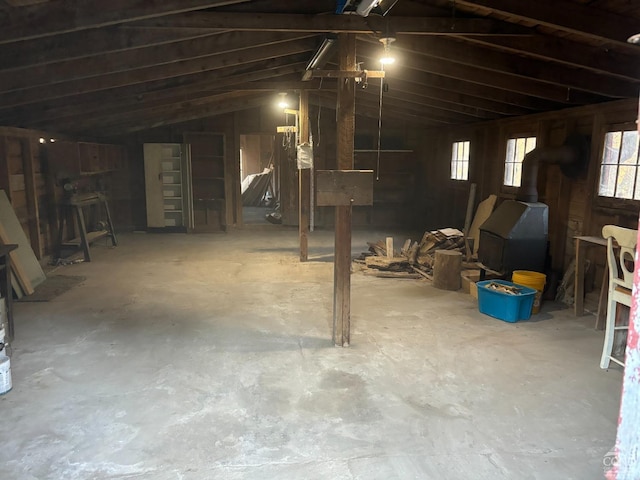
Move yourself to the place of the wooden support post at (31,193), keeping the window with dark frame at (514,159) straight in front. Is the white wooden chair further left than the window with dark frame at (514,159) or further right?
right

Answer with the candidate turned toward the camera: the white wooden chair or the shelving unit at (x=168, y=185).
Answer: the shelving unit

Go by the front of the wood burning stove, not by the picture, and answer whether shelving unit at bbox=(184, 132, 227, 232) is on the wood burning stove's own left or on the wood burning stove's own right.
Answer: on the wood burning stove's own right

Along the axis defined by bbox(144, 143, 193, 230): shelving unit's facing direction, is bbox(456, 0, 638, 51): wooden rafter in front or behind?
in front

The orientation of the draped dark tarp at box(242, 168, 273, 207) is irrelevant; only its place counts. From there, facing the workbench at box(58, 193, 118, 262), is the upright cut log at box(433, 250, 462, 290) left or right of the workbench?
left

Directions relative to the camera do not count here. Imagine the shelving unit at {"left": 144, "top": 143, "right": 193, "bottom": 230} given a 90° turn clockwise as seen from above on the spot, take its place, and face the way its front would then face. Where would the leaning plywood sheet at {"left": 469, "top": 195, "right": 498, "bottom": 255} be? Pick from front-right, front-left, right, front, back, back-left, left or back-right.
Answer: back-left

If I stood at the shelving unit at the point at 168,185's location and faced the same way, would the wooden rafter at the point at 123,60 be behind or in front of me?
in front

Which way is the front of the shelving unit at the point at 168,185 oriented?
toward the camera

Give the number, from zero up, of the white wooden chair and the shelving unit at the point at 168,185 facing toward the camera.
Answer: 1

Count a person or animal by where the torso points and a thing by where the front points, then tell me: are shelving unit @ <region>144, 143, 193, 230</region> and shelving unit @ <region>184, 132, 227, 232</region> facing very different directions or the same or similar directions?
same or similar directions

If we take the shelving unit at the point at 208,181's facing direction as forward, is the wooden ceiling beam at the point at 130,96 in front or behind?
in front

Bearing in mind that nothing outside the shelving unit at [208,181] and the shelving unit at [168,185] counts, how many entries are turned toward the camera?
2
